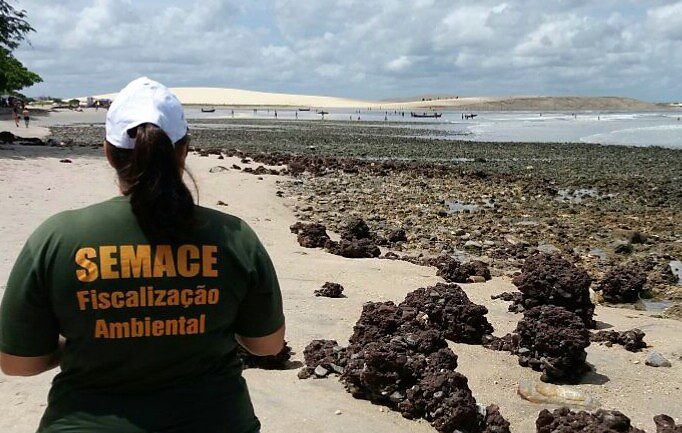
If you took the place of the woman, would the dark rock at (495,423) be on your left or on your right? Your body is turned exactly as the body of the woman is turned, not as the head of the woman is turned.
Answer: on your right

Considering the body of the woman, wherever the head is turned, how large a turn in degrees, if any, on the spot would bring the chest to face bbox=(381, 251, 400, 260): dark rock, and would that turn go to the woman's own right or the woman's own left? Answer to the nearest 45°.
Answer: approximately 45° to the woman's own right

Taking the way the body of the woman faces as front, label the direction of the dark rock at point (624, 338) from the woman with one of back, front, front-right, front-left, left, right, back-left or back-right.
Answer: front-right

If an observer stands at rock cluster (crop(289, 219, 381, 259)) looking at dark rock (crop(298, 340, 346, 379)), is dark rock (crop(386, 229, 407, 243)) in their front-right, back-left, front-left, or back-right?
back-left

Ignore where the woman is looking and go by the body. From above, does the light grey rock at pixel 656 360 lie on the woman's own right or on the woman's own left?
on the woman's own right

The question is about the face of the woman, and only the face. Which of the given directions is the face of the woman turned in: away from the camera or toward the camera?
away from the camera

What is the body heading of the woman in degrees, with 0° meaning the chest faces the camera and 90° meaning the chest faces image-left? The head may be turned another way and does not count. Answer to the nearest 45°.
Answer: approximately 180°

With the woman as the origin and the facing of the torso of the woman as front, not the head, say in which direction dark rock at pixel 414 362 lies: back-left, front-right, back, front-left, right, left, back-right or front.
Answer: front-right
